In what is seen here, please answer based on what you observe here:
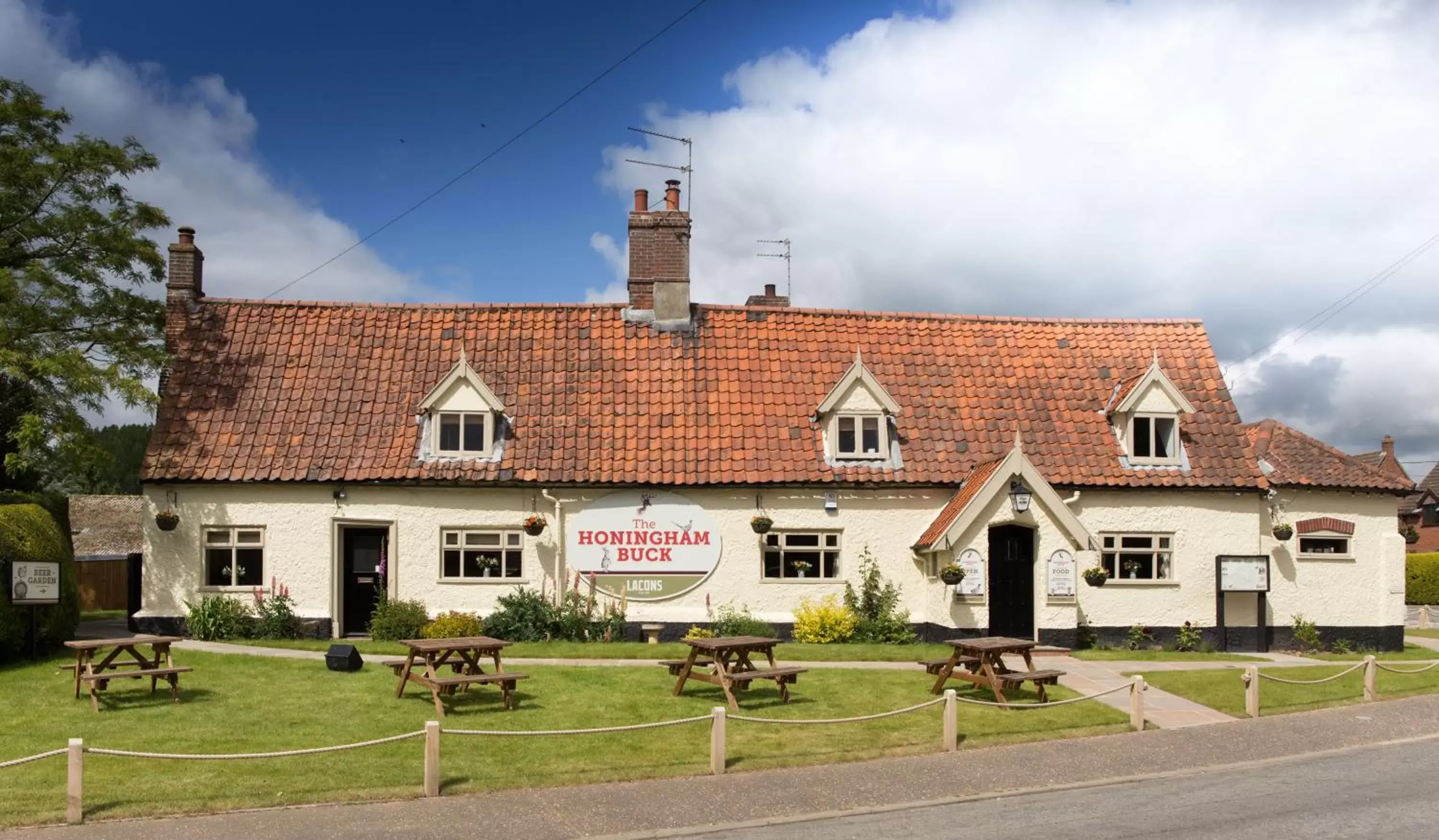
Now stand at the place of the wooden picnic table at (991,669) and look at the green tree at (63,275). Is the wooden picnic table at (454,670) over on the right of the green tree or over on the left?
left

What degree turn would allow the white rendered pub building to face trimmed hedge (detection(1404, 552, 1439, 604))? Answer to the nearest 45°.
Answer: approximately 135° to its left

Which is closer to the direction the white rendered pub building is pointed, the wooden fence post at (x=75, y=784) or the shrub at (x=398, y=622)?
the wooden fence post

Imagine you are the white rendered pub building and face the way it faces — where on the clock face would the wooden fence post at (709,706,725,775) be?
The wooden fence post is roughly at 12 o'clock from the white rendered pub building.

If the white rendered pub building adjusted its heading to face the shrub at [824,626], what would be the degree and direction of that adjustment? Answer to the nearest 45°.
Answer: approximately 45° to its left

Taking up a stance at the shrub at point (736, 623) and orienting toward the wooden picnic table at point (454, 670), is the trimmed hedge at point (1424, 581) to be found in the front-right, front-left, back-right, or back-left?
back-left

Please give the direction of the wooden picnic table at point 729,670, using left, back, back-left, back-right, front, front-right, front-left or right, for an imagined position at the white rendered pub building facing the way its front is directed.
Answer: front

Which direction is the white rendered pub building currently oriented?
toward the camera

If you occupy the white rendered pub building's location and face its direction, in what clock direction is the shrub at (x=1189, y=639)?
The shrub is roughly at 9 o'clock from the white rendered pub building.

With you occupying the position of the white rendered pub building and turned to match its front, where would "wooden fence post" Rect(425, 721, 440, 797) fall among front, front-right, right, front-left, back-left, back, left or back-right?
front

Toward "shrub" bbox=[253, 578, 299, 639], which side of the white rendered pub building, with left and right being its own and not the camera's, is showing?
right

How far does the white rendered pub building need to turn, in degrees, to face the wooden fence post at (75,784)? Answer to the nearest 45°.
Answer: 0° — it already faces it
